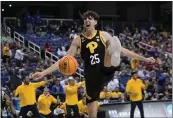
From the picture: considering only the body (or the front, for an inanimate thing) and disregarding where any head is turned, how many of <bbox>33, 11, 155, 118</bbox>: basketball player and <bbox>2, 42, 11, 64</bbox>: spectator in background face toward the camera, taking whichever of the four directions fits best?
2

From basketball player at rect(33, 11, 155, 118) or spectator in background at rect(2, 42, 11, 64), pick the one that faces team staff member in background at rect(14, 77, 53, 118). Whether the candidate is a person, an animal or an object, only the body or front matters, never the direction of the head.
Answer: spectator in background at rect(2, 42, 11, 64)

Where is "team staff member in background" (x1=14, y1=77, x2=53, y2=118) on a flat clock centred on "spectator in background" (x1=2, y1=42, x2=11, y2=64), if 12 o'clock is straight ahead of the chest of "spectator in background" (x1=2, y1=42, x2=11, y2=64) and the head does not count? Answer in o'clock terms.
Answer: "team staff member in background" (x1=14, y1=77, x2=53, y2=118) is roughly at 12 o'clock from "spectator in background" (x1=2, y1=42, x2=11, y2=64).

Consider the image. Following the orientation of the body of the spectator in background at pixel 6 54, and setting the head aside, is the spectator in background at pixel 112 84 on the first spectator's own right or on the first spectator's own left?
on the first spectator's own left

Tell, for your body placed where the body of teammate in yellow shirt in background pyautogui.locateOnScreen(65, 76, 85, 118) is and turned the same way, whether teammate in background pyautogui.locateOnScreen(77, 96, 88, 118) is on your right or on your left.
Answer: on your left

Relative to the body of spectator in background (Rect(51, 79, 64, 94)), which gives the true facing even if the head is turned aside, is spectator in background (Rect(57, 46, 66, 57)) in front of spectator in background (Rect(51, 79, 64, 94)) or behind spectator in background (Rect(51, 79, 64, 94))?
behind

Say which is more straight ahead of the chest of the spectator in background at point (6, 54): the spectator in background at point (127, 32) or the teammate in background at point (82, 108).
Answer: the teammate in background

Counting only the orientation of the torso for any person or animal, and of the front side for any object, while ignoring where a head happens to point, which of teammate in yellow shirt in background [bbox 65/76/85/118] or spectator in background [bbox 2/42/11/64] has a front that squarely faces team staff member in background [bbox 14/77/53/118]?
spectator in background [bbox 2/42/11/64]

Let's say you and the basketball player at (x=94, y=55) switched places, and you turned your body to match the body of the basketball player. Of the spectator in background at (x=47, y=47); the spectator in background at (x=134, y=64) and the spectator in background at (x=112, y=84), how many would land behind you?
3

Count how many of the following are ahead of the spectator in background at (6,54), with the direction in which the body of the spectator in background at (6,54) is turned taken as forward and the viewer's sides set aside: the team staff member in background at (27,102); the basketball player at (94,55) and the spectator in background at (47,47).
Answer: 2

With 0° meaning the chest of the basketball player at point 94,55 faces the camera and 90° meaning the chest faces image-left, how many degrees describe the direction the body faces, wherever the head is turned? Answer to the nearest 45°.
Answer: approximately 0°
